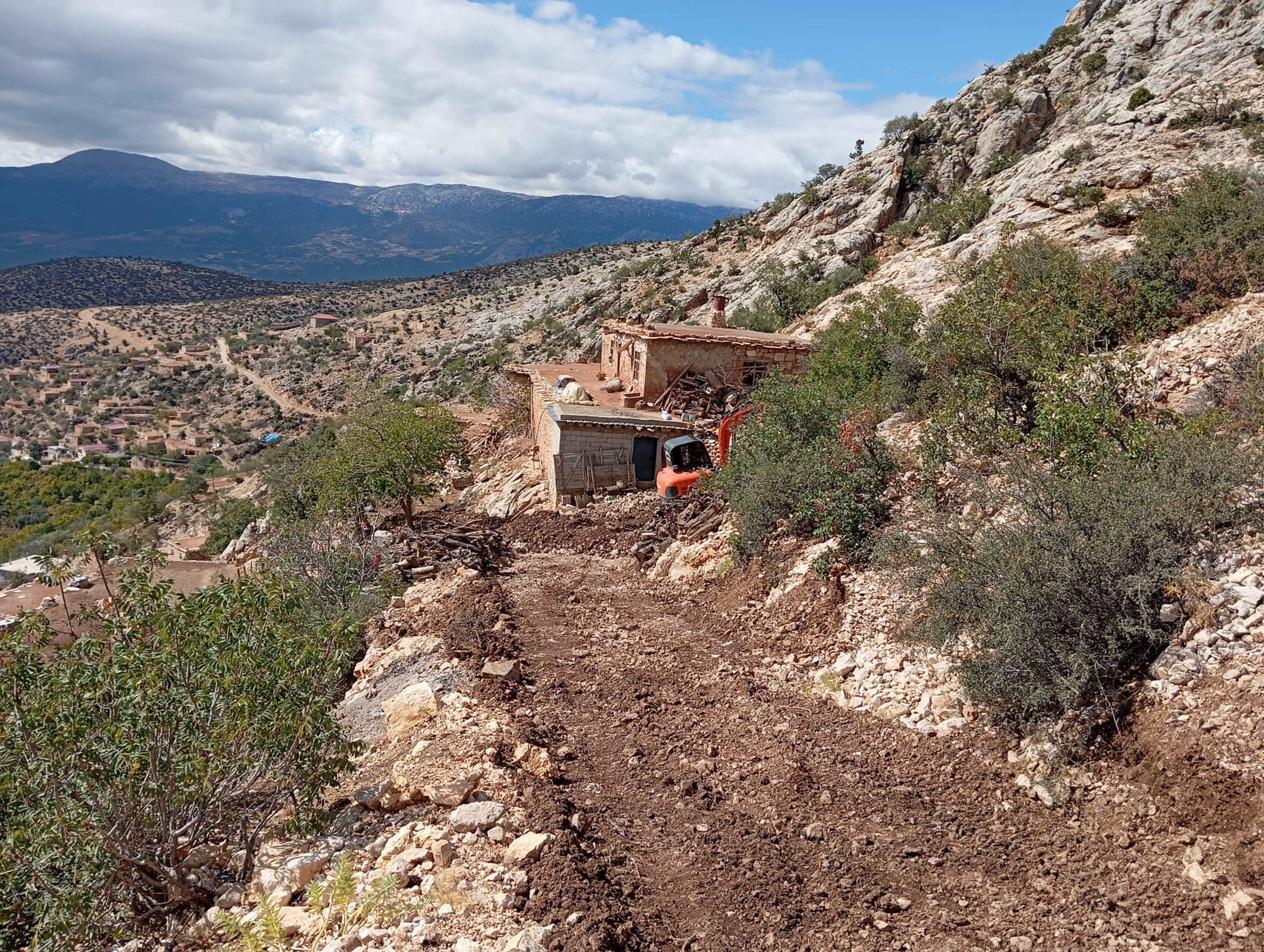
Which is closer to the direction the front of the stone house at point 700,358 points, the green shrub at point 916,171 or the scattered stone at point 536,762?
the scattered stone

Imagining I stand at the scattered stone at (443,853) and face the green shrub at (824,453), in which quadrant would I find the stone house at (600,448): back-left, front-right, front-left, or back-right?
front-left

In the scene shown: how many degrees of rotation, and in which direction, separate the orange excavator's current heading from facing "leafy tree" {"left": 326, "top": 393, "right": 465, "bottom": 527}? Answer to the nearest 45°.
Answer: approximately 135° to its left

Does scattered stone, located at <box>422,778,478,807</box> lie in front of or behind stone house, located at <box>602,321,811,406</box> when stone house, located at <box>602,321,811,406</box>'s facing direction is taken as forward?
in front

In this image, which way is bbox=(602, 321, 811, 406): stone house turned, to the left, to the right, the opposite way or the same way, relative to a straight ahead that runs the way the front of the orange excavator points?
the opposite way

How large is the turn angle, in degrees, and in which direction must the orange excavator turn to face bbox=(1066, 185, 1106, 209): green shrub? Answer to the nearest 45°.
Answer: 0° — it already faces it

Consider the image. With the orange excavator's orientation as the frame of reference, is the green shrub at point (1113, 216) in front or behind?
in front

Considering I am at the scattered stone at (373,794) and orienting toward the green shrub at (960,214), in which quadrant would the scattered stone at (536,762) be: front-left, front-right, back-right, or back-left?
front-right

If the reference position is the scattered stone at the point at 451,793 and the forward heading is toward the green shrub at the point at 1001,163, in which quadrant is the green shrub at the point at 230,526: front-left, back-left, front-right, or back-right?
front-left

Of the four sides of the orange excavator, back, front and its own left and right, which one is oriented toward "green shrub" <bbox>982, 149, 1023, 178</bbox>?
front

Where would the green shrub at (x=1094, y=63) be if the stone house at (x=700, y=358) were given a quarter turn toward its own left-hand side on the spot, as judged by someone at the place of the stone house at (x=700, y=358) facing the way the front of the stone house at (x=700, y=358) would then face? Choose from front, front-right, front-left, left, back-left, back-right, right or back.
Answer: left

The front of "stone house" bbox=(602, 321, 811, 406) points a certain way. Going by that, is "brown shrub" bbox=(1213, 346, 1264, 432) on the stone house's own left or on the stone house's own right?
on the stone house's own left
